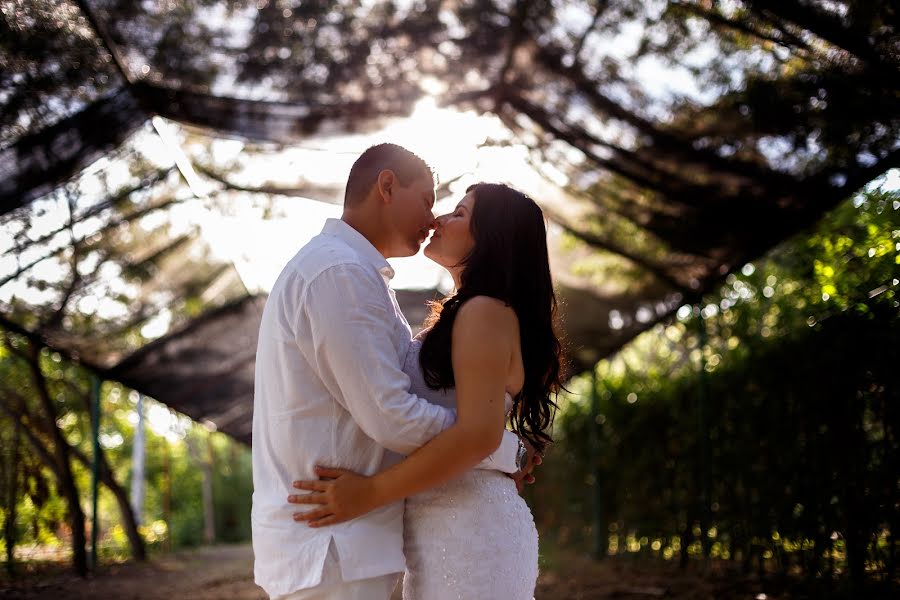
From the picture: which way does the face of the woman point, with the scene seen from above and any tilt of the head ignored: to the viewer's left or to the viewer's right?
to the viewer's left

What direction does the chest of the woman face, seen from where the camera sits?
to the viewer's left

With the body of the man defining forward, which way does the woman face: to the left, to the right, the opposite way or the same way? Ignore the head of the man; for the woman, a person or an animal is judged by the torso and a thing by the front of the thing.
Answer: the opposite way

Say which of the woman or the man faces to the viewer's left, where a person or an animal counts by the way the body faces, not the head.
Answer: the woman

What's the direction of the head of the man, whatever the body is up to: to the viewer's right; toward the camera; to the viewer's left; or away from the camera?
to the viewer's right

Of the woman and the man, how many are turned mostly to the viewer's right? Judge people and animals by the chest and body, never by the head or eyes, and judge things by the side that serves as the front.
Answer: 1

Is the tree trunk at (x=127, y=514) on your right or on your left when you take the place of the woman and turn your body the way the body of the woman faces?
on your right

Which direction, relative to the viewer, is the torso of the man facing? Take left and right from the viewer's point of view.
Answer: facing to the right of the viewer

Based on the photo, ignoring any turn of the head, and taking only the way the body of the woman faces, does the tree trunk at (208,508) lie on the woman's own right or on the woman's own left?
on the woman's own right
